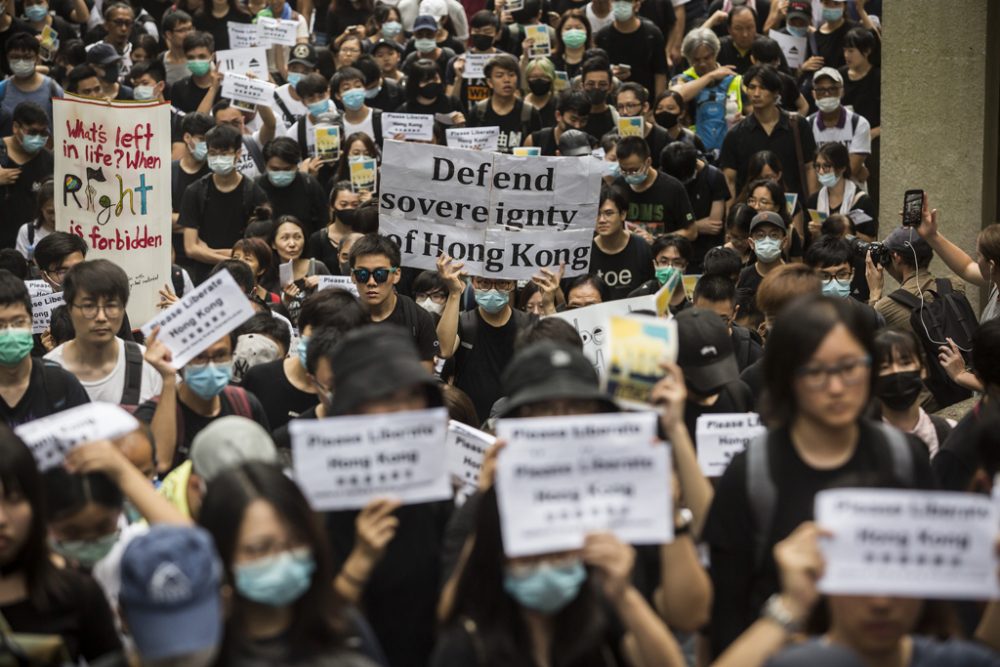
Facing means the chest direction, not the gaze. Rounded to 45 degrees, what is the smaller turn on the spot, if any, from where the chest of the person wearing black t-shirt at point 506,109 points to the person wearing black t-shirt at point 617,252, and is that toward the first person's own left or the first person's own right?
0° — they already face them

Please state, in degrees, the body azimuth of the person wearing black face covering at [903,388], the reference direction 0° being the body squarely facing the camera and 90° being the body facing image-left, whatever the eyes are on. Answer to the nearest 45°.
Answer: approximately 0°

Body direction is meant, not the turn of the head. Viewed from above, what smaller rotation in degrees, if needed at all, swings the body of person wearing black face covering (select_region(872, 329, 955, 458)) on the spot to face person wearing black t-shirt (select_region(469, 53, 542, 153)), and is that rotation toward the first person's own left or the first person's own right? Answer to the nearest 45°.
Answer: approximately 135° to the first person's own right

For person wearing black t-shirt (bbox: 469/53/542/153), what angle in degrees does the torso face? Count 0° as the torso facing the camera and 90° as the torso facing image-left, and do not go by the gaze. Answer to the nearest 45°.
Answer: approximately 0°

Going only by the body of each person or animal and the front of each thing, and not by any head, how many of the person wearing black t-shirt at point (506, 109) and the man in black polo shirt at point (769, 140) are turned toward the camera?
2

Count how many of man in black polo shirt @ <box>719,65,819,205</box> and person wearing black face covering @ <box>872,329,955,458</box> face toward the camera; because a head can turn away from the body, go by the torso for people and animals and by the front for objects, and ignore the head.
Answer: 2

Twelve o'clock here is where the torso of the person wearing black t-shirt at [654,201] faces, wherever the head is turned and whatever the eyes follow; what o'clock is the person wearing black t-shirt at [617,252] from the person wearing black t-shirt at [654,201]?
the person wearing black t-shirt at [617,252] is roughly at 11 o'clock from the person wearing black t-shirt at [654,201].

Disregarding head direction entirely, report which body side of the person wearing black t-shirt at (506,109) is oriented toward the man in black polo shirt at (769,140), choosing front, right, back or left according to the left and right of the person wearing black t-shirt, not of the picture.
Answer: left

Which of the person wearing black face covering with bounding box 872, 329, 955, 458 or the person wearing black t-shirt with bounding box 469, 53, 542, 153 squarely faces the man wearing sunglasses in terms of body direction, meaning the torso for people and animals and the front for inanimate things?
the person wearing black t-shirt
